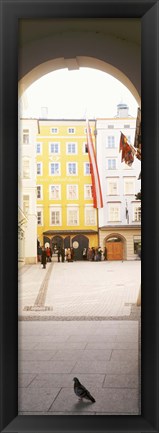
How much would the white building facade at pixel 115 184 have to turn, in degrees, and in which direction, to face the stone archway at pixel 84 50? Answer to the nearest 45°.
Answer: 0° — it already faces it

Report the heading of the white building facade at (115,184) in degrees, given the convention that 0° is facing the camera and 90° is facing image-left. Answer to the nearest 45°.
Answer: approximately 0°

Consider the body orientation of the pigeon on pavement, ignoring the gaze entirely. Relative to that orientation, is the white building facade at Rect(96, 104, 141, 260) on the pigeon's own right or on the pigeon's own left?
on the pigeon's own right

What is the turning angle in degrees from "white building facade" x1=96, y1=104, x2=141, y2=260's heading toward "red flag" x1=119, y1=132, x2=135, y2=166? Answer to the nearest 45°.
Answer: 0° — it already faces it

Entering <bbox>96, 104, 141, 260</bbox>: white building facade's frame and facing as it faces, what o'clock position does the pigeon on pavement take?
The pigeon on pavement is roughly at 12 o'clock from the white building facade.

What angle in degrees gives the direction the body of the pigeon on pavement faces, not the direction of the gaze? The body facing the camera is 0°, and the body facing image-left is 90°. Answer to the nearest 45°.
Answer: approximately 135°

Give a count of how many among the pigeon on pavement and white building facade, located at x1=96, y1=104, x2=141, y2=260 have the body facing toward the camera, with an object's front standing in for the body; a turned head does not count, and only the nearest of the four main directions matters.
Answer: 1
